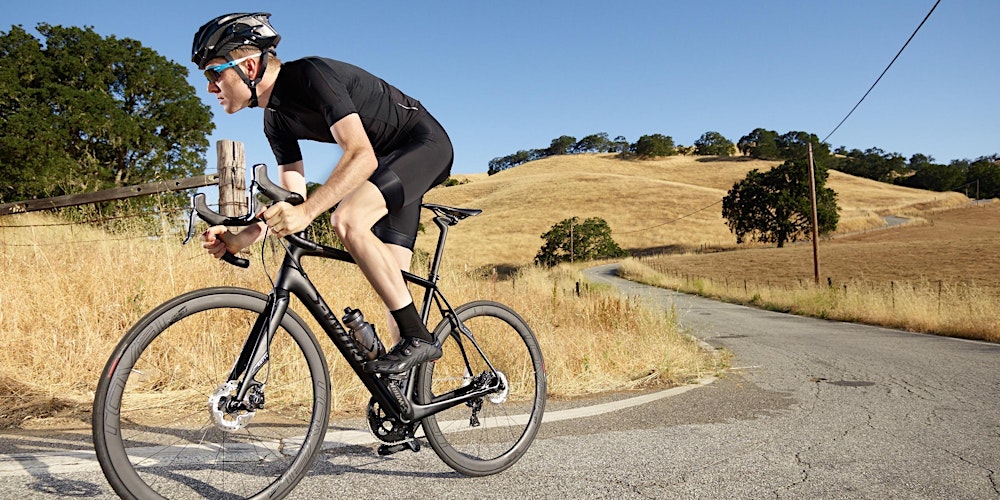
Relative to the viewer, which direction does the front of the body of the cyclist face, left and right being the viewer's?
facing the viewer and to the left of the viewer

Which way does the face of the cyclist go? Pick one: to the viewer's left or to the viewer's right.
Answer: to the viewer's left
